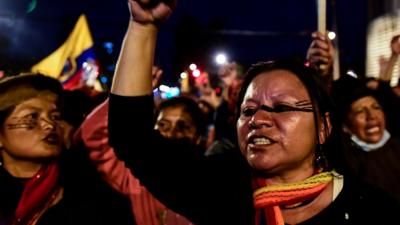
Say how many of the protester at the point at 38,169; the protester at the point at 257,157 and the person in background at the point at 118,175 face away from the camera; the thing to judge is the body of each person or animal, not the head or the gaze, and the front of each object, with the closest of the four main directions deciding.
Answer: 0

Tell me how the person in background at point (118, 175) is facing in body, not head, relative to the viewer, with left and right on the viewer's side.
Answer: facing the viewer and to the left of the viewer

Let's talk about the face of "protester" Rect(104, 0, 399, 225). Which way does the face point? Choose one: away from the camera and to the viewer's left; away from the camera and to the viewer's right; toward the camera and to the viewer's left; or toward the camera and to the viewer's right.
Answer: toward the camera and to the viewer's left

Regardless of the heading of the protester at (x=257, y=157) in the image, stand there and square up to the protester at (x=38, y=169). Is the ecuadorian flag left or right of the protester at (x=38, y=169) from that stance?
right

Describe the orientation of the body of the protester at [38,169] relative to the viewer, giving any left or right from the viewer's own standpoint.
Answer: facing the viewer and to the right of the viewer

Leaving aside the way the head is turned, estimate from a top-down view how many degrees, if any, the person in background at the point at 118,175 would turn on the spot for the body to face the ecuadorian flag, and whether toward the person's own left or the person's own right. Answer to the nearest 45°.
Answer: approximately 135° to the person's own right

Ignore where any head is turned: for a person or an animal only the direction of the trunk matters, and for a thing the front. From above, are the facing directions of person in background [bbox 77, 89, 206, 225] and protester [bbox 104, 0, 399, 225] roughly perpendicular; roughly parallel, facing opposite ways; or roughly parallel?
roughly parallel

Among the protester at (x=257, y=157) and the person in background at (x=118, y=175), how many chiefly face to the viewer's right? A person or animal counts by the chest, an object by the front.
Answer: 0

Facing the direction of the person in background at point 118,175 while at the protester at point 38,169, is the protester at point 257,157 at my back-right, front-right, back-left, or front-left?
front-right

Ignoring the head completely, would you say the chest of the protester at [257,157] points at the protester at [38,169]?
no

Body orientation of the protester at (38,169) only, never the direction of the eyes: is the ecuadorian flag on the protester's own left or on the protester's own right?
on the protester's own left

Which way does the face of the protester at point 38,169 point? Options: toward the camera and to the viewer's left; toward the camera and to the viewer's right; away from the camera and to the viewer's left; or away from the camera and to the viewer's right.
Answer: toward the camera and to the viewer's right

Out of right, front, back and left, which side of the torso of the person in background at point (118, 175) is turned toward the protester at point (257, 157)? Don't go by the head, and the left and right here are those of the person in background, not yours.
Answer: left

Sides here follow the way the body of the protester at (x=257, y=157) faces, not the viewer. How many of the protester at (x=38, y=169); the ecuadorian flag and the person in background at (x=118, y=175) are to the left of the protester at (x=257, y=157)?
0

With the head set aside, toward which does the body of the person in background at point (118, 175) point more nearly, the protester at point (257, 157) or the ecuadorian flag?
the protester

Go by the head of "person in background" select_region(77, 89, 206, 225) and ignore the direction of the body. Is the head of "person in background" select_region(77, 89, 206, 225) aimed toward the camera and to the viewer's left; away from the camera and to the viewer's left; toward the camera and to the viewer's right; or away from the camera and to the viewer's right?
toward the camera and to the viewer's left
